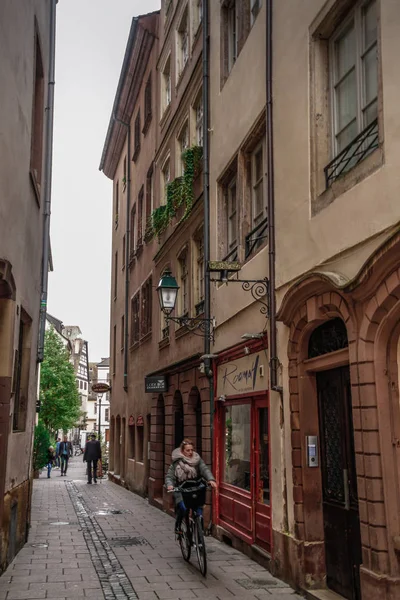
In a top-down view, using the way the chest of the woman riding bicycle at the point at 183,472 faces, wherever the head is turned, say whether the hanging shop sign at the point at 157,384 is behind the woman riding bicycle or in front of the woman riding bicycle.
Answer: behind

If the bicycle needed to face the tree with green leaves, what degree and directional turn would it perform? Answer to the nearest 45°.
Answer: approximately 180°

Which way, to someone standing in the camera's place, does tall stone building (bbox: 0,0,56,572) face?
facing to the right of the viewer

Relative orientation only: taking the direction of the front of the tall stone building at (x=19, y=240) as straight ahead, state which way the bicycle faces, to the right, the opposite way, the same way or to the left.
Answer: to the right

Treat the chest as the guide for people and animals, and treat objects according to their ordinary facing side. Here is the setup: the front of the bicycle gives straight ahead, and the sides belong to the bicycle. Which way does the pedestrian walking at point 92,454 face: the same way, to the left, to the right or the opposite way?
the opposite way

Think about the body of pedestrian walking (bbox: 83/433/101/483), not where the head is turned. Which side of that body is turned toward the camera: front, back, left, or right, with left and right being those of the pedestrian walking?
back

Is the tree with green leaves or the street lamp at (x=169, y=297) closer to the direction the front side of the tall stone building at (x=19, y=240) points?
the street lamp

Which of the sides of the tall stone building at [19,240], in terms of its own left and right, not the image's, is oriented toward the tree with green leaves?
left

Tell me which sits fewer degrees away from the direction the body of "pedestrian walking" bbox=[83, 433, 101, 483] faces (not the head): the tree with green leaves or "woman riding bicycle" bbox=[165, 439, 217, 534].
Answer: the tree with green leaves

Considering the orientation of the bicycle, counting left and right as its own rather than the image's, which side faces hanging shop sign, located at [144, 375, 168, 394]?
back

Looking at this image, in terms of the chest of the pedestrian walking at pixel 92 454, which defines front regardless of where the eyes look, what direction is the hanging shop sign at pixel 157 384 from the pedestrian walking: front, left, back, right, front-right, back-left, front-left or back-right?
back

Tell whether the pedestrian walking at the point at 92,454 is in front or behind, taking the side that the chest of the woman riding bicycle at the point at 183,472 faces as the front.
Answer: behind

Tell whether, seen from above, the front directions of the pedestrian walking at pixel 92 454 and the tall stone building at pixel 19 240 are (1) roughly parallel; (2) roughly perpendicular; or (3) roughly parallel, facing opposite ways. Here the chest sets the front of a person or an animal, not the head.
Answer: roughly perpendicular
